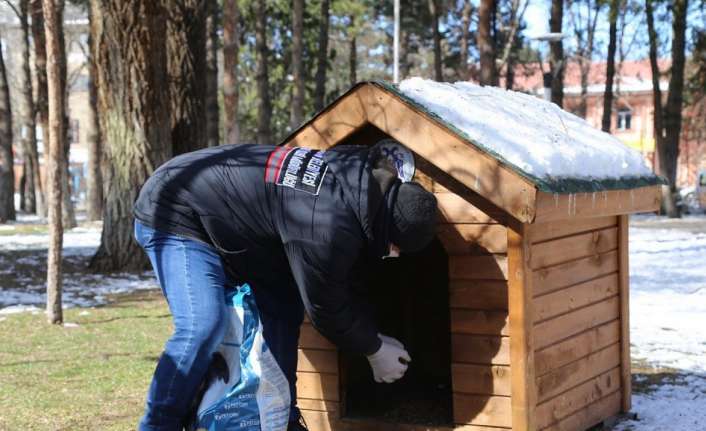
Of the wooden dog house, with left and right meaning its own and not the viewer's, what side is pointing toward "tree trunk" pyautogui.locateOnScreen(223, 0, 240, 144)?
right

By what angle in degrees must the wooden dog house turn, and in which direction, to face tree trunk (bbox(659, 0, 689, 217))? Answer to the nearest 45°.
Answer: approximately 135° to its right

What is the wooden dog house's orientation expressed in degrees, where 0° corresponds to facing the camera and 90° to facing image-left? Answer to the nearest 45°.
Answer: approximately 45°

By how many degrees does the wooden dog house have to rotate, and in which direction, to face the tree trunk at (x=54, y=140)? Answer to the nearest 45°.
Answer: approximately 90° to its right

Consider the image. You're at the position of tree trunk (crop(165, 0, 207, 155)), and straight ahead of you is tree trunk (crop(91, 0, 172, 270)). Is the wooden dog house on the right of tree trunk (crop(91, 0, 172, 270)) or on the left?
left

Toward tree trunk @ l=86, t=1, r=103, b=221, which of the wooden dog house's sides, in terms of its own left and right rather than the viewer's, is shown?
right

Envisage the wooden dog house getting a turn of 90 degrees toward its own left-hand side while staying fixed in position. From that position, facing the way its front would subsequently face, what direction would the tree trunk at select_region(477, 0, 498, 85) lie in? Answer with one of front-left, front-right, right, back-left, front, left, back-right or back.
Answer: back-left

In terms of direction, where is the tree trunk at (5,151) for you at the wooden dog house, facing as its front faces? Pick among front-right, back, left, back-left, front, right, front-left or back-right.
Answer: right

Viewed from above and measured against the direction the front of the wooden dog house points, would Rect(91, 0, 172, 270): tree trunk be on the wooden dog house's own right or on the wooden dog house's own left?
on the wooden dog house's own right

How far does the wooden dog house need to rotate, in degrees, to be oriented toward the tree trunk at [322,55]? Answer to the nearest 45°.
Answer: approximately 135° to its right
